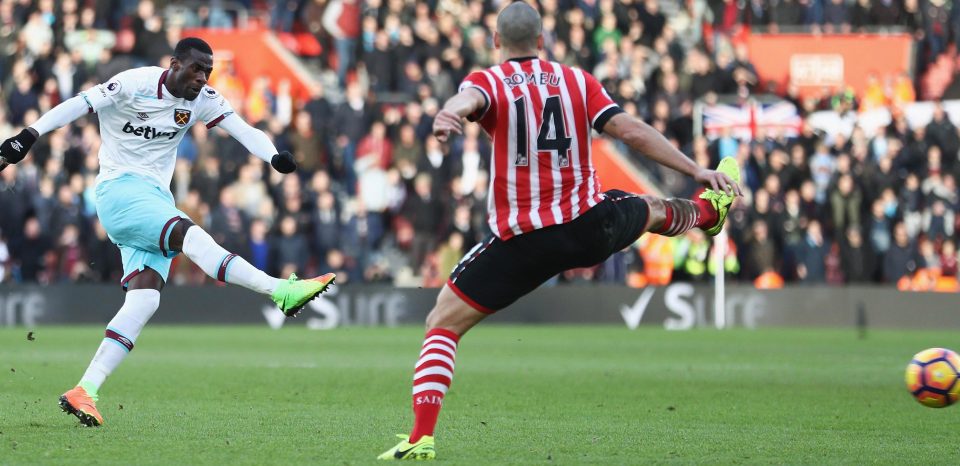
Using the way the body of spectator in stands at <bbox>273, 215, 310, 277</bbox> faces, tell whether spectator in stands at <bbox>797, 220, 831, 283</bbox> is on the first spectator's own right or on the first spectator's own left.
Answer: on the first spectator's own left

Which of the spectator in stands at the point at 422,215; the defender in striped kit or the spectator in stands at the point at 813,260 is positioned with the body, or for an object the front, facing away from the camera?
the defender in striped kit

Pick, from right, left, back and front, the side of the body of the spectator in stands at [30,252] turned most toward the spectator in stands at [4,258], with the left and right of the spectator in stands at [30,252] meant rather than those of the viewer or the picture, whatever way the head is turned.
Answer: right

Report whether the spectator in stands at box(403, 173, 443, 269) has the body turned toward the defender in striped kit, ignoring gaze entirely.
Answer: yes

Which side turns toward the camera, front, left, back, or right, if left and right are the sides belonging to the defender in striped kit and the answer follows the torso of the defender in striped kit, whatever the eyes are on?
back

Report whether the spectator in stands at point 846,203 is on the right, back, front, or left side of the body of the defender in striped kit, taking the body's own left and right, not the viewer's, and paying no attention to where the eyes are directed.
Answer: front

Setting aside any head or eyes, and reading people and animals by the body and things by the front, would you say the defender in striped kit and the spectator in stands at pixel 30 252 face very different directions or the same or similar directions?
very different directions

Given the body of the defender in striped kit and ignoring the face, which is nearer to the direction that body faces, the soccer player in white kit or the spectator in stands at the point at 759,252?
the spectator in stands

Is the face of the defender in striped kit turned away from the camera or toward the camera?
away from the camera

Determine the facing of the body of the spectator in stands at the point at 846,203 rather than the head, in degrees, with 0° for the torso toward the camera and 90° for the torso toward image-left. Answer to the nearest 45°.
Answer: approximately 0°
